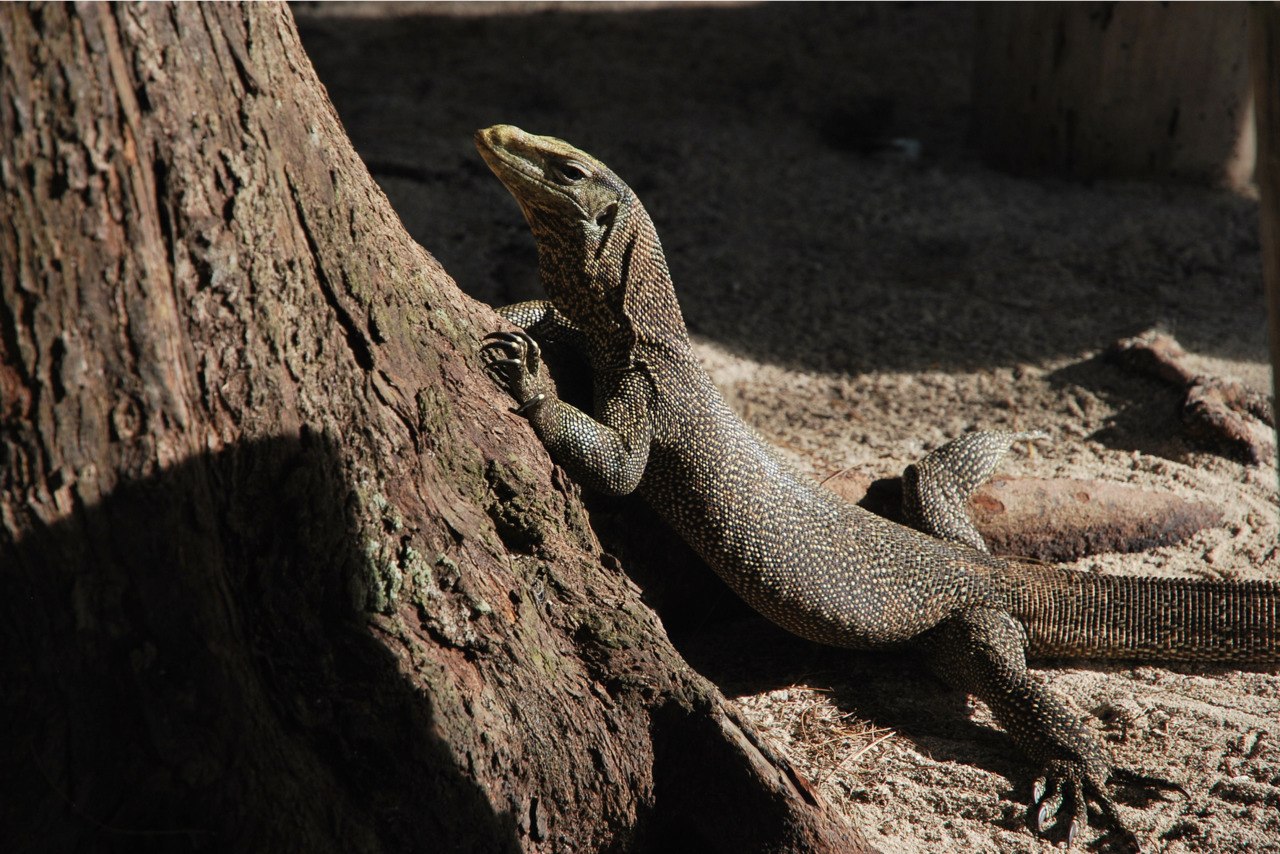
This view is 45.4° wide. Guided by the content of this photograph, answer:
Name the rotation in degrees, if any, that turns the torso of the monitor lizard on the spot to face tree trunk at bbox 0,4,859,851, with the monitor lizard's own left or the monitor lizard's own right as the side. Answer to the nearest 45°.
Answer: approximately 45° to the monitor lizard's own left

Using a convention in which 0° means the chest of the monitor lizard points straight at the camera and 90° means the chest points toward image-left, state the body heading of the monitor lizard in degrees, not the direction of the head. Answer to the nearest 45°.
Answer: approximately 90°

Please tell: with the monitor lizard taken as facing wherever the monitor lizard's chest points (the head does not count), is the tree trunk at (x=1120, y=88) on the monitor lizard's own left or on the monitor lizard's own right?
on the monitor lizard's own right
